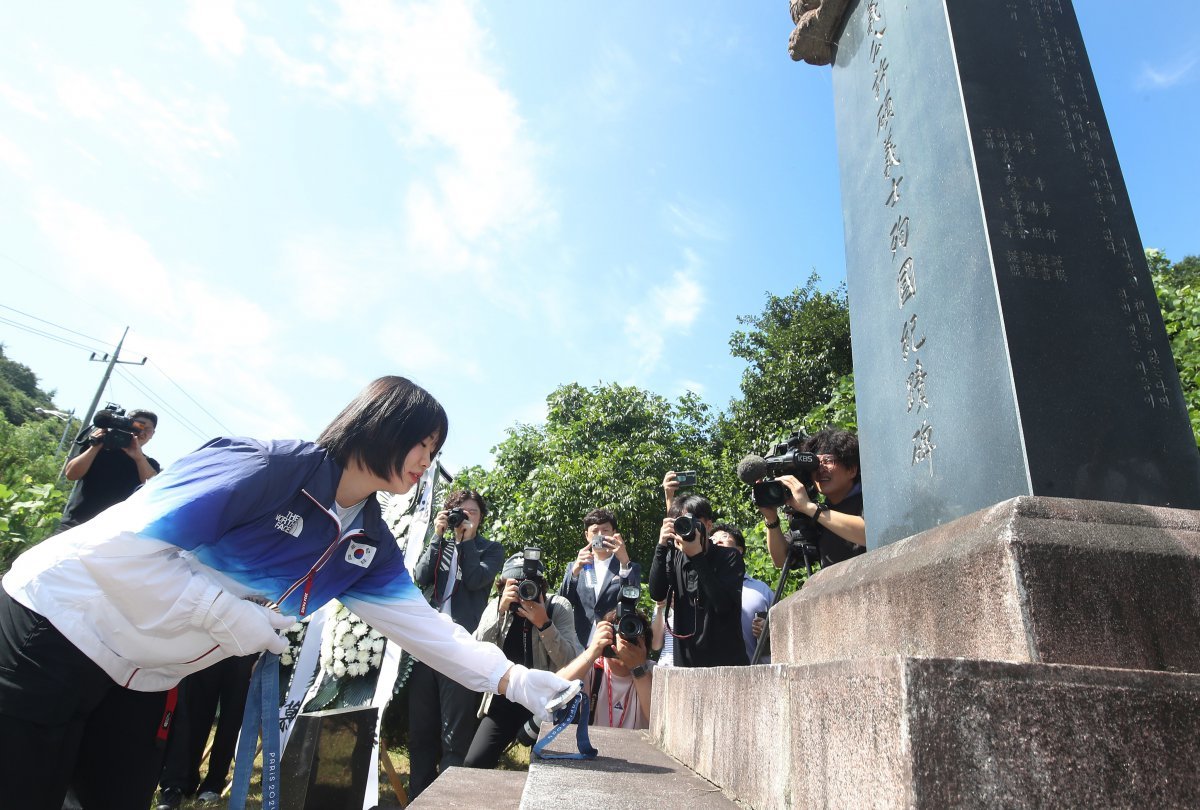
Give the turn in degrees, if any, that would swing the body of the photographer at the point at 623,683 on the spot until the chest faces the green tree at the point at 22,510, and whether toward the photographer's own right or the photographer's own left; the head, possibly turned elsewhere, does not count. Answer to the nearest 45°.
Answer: approximately 90° to the photographer's own right

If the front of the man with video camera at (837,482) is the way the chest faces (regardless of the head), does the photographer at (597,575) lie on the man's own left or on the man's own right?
on the man's own right

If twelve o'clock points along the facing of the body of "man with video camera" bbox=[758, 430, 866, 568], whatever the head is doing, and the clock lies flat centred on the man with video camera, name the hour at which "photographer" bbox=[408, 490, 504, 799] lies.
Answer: The photographer is roughly at 2 o'clock from the man with video camera.

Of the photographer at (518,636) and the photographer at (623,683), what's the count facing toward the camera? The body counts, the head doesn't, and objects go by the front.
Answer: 2

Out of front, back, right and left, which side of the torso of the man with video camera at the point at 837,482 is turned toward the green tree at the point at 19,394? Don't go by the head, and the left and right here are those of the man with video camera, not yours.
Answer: right

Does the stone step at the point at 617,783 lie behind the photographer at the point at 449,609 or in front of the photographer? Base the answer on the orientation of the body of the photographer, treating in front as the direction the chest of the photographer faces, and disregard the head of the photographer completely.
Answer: in front

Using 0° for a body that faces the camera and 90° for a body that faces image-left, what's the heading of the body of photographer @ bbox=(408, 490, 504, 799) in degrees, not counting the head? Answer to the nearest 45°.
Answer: approximately 0°

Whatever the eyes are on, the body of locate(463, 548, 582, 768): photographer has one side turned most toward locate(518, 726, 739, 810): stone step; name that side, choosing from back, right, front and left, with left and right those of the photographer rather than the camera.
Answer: front
